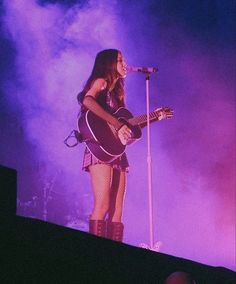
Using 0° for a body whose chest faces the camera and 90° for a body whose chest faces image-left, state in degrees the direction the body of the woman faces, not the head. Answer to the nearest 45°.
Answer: approximately 315°

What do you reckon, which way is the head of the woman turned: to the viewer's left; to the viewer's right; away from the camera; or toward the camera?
to the viewer's right
